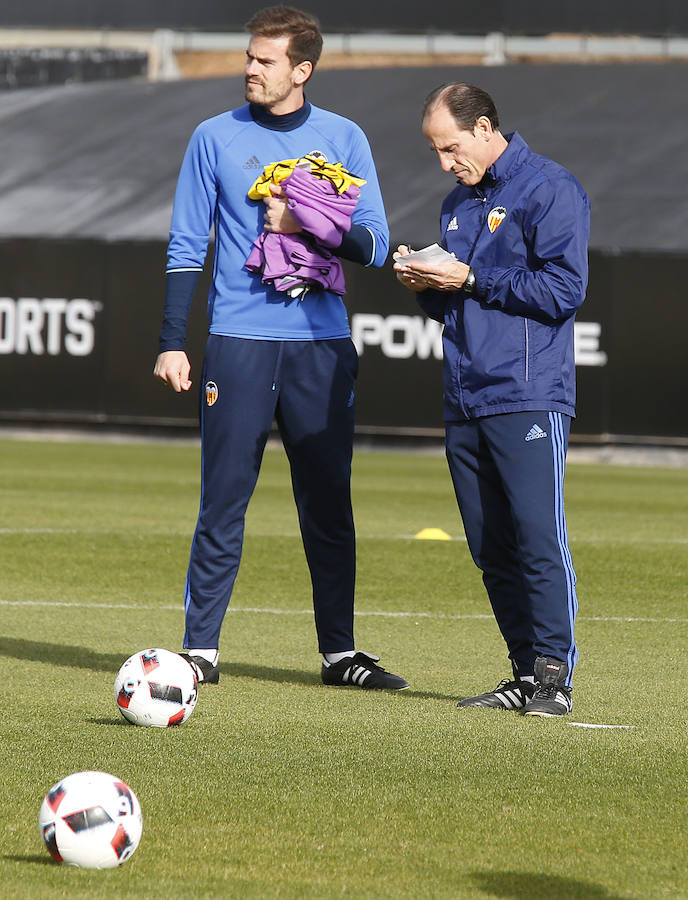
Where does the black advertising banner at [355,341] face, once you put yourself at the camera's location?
facing the viewer

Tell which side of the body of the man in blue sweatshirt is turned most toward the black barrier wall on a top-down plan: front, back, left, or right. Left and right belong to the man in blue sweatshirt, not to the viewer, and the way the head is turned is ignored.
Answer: back

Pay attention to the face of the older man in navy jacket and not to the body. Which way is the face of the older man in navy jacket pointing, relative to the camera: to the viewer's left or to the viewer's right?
to the viewer's left

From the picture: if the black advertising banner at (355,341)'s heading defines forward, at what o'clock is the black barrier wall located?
The black barrier wall is roughly at 6 o'clock from the black advertising banner.

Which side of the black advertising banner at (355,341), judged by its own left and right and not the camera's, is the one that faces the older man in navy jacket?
front

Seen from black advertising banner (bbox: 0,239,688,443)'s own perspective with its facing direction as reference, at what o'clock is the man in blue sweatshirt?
The man in blue sweatshirt is roughly at 12 o'clock from the black advertising banner.

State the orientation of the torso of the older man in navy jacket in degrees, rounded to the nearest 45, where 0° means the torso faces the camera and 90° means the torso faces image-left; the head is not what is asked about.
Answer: approximately 45°

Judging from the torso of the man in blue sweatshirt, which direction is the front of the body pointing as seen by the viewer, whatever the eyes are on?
toward the camera

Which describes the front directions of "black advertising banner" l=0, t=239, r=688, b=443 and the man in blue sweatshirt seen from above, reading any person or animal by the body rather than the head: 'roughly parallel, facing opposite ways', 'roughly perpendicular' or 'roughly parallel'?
roughly parallel

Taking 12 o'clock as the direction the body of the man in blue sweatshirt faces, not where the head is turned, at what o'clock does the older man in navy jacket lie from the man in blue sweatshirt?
The older man in navy jacket is roughly at 10 o'clock from the man in blue sweatshirt.

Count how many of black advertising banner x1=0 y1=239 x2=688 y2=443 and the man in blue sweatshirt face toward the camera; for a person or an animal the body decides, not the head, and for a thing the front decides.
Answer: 2

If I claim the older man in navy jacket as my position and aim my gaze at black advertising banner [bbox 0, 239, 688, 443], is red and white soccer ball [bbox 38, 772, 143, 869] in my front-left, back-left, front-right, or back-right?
back-left

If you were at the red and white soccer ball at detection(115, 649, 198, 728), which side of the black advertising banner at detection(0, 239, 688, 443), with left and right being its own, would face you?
front

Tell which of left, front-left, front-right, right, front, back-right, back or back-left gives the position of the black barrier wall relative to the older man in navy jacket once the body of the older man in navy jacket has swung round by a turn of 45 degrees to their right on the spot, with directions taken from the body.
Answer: right

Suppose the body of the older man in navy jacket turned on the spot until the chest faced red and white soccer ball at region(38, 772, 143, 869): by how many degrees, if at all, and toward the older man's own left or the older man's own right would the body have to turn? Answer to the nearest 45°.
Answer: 0° — they already face it
